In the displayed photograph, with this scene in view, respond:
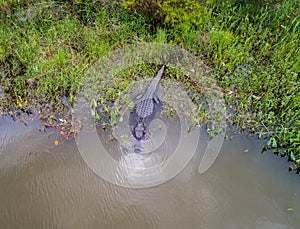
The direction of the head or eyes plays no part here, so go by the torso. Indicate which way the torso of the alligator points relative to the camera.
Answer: toward the camera
